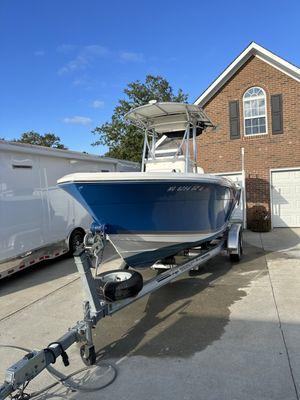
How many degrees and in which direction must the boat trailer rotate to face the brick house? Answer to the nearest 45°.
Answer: approximately 180°

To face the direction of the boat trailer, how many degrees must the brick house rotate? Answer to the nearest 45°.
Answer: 0° — it already faces it

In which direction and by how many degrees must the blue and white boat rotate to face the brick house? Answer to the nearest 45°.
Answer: approximately 180°

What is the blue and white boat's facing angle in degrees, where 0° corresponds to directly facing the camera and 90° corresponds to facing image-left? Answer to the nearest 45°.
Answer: approximately 45°

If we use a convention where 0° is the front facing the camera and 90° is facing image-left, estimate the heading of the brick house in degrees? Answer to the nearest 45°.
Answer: approximately 0°

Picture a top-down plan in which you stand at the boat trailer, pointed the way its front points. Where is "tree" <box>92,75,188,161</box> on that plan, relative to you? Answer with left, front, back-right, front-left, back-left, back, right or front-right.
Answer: back-right

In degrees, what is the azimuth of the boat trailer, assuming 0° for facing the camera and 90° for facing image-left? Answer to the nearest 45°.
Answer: approximately 45°
